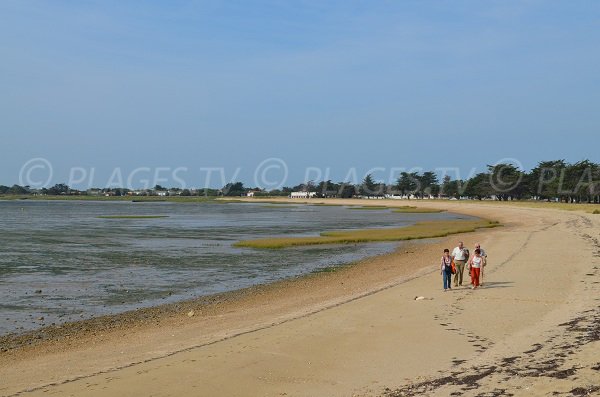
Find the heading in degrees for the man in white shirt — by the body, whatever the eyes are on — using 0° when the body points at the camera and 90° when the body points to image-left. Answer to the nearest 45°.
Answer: approximately 0°
